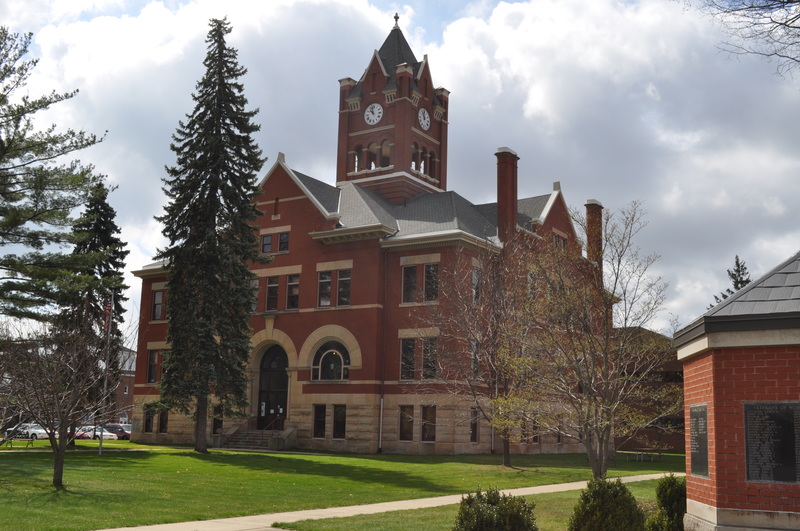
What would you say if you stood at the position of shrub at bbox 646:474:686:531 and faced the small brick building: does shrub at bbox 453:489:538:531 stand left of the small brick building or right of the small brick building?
right

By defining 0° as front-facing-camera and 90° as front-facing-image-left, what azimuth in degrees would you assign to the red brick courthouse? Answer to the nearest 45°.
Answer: approximately 45°

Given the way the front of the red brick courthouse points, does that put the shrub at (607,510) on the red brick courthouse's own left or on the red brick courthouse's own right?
on the red brick courthouse's own left

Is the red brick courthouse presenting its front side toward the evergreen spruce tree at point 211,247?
yes

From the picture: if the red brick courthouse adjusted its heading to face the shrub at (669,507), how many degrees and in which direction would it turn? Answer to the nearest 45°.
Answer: approximately 45° to its left

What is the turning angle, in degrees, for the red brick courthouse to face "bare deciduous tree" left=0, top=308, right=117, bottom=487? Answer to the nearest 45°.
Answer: approximately 45° to its left

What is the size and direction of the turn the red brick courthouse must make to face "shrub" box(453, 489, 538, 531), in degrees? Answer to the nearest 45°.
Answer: approximately 45° to its left

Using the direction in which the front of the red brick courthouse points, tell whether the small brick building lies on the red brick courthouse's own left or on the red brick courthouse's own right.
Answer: on the red brick courthouse's own left
